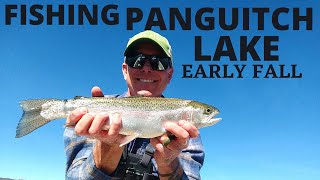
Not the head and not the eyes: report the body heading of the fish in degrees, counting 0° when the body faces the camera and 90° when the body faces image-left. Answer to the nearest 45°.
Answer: approximately 270°

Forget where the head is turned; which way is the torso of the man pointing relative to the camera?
toward the camera

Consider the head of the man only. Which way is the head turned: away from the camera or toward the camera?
toward the camera
